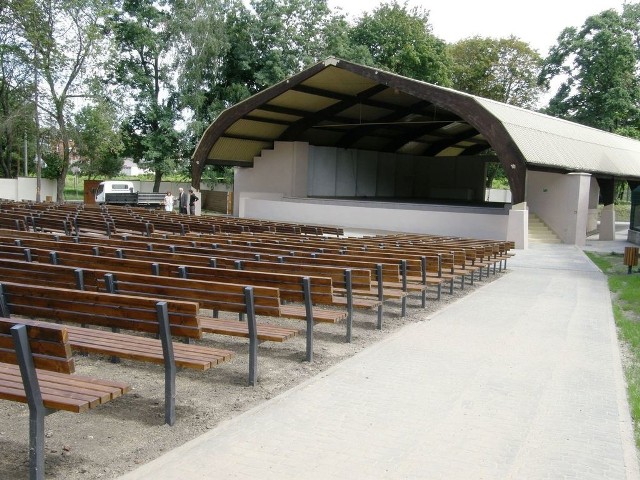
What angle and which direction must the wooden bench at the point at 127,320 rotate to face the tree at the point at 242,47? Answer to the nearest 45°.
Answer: approximately 45° to its left

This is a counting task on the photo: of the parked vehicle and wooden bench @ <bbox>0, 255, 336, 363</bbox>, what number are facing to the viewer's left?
1

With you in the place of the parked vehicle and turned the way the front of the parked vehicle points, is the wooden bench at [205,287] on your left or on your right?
on your left

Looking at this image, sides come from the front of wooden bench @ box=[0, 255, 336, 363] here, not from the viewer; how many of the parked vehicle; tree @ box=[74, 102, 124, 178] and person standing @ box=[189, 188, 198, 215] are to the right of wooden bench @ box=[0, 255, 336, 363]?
0

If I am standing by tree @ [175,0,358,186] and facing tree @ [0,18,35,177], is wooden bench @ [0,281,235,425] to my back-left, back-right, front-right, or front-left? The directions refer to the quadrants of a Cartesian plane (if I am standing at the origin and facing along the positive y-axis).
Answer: front-left

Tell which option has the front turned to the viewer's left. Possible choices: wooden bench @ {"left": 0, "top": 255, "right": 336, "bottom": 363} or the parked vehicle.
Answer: the parked vehicle

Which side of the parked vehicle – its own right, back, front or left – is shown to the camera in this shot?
left

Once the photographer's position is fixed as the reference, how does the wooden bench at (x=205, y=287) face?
facing away from the viewer and to the right of the viewer

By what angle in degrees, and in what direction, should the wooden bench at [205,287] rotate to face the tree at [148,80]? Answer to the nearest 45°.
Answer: approximately 45° to its left

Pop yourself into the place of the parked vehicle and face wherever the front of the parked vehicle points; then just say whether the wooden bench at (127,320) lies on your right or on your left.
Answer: on your left

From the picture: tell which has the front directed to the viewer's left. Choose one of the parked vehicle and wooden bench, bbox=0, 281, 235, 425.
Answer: the parked vehicle

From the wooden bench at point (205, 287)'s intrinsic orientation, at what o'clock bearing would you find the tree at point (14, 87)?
The tree is roughly at 10 o'clock from the wooden bench.

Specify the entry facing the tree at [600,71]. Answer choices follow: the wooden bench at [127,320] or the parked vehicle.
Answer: the wooden bench

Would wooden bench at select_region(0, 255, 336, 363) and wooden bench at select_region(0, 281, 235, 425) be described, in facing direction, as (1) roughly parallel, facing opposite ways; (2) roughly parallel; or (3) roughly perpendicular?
roughly parallel

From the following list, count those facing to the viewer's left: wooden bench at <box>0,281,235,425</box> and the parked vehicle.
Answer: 1

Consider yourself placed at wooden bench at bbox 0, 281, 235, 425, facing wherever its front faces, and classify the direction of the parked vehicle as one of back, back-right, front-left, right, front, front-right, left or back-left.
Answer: front-left

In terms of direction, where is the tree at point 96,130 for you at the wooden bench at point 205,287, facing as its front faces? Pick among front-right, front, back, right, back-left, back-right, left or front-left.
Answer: front-left
